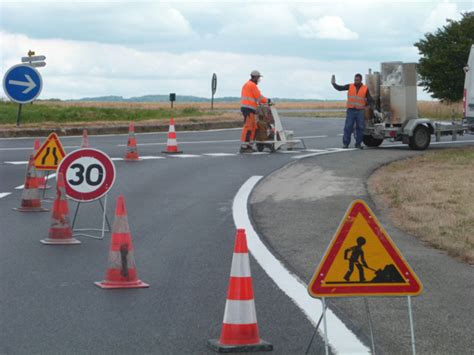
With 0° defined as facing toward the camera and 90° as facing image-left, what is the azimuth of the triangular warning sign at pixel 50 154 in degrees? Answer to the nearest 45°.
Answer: approximately 0°

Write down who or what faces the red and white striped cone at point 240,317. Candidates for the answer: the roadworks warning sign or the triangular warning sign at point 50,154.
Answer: the triangular warning sign

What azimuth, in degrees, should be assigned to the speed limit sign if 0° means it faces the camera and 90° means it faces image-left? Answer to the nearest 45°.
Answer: approximately 0°

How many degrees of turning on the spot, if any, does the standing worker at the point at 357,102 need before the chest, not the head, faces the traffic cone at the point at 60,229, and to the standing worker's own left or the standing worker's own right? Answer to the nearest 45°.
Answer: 0° — they already face it

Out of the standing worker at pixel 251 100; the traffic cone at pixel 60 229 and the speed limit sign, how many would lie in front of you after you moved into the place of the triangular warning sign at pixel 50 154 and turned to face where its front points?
2

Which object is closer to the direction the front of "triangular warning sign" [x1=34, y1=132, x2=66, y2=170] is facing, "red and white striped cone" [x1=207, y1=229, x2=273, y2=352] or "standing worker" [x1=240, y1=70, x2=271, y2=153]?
the red and white striped cone

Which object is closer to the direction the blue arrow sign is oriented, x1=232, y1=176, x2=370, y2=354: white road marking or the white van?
the white road marking

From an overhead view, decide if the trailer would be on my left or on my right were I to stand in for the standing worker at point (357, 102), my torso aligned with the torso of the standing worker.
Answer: on my left

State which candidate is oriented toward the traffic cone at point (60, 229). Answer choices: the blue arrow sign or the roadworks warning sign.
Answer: the blue arrow sign

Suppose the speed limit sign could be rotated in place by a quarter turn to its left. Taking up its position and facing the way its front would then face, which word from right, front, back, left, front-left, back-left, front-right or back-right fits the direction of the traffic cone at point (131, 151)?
left

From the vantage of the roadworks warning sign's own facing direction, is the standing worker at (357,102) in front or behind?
behind
